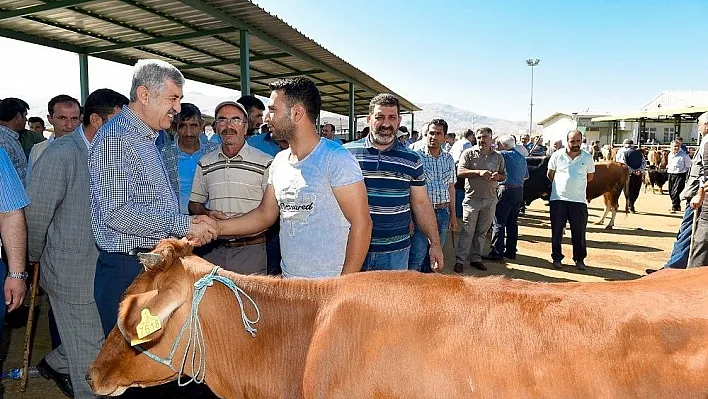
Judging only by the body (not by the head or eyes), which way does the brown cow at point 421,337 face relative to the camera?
to the viewer's left

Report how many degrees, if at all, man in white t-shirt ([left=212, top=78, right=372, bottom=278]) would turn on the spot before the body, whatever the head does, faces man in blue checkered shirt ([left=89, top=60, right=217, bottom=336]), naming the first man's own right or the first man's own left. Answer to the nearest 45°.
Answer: approximately 45° to the first man's own right

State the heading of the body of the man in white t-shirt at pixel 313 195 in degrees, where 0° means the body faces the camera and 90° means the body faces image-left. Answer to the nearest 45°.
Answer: approximately 45°

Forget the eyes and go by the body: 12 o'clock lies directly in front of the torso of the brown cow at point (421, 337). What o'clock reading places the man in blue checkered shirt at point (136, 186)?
The man in blue checkered shirt is roughly at 1 o'clock from the brown cow.

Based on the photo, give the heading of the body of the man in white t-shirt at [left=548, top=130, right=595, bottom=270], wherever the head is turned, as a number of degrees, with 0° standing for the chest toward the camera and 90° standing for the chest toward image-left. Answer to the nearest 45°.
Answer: approximately 0°

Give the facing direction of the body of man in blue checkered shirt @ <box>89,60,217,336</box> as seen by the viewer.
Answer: to the viewer's right

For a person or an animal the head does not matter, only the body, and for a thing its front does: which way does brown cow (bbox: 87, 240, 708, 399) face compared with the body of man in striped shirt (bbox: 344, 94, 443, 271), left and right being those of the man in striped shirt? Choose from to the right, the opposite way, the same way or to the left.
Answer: to the right

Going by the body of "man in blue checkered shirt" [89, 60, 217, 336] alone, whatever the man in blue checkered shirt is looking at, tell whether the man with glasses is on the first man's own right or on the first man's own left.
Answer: on the first man's own left

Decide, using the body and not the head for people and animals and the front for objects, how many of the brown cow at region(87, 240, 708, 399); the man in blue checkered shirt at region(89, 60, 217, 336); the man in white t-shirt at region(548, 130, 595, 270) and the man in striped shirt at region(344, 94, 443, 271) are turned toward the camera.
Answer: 2

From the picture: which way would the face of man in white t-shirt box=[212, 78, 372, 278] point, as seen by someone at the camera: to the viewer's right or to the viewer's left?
to the viewer's left
